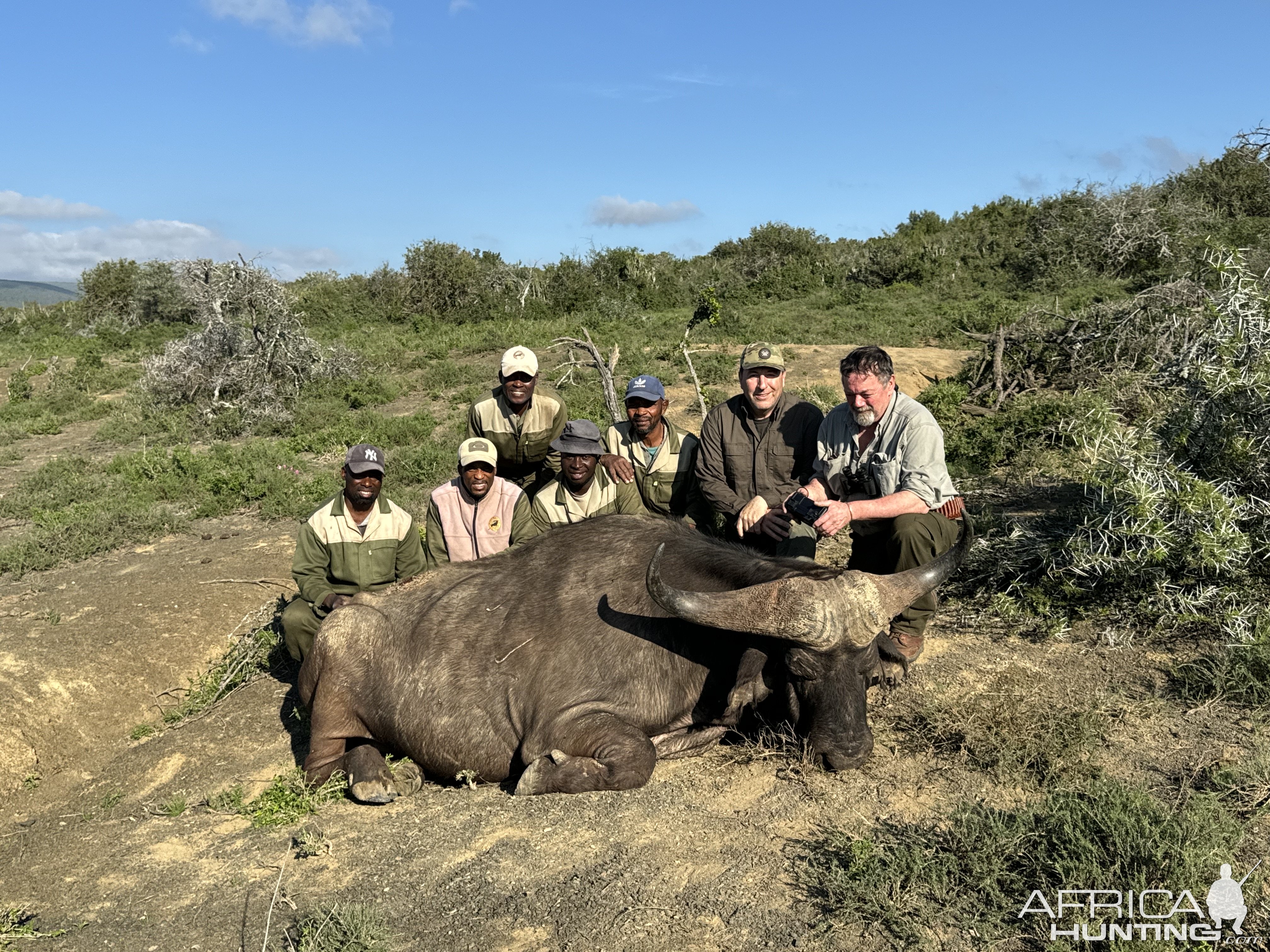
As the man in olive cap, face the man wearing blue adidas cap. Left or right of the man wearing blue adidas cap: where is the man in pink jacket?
left

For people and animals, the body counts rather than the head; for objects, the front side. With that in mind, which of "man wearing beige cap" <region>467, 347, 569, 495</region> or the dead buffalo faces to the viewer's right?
the dead buffalo

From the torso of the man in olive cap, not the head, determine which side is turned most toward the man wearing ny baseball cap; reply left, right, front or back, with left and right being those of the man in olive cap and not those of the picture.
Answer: right

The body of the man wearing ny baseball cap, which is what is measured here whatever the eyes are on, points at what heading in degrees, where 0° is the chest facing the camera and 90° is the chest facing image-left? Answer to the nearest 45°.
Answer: approximately 0°

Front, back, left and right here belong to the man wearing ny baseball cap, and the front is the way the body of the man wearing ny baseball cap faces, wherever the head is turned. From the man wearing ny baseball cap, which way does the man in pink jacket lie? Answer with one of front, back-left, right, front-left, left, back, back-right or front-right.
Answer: left

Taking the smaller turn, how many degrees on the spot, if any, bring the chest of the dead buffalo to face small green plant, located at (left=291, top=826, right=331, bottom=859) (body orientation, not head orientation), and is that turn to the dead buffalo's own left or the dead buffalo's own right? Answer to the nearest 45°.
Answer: approximately 135° to the dead buffalo's own right

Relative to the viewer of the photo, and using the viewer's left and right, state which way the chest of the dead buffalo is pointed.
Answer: facing to the right of the viewer

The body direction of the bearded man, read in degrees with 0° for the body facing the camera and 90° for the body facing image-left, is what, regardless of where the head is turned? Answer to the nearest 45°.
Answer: approximately 45°

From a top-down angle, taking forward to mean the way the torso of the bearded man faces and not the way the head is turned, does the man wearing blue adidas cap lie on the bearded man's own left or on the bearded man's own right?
on the bearded man's own right

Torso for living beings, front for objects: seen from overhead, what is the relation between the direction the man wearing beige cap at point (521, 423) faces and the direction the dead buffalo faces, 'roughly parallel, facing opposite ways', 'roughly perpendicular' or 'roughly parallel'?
roughly perpendicular

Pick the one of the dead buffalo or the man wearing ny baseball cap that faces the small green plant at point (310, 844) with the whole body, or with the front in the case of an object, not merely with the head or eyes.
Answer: the man wearing ny baseball cap
